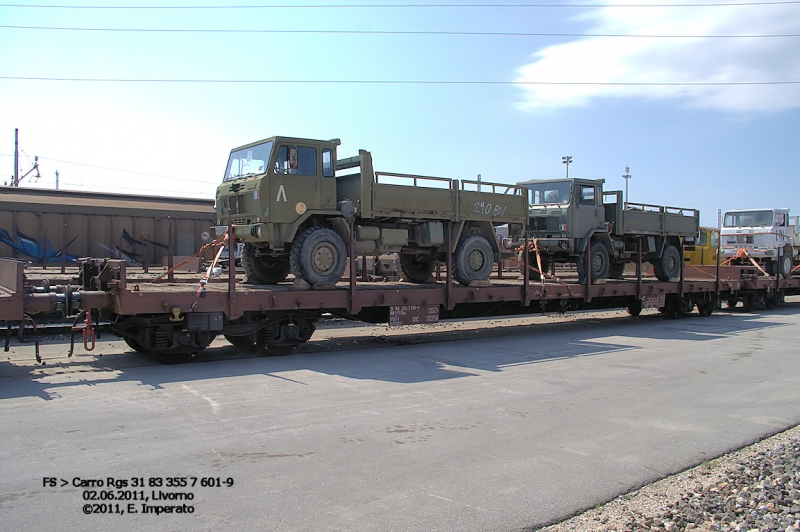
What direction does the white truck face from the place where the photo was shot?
facing the viewer and to the left of the viewer

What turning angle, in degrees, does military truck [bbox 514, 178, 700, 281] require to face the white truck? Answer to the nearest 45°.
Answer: approximately 180°

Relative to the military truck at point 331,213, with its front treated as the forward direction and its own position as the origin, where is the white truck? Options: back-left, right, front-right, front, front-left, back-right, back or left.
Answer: back

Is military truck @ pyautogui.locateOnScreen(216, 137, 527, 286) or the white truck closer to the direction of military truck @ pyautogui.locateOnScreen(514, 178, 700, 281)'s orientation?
the military truck

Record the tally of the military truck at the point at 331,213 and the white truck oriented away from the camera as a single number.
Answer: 0

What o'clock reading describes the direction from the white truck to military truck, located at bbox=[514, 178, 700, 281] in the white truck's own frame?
The military truck is roughly at 11 o'clock from the white truck.

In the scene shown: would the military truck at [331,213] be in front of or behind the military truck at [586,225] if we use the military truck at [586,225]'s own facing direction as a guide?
in front

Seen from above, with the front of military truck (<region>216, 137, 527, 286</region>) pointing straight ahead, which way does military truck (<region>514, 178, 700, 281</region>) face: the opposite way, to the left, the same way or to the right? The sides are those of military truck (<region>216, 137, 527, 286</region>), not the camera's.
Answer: the same way

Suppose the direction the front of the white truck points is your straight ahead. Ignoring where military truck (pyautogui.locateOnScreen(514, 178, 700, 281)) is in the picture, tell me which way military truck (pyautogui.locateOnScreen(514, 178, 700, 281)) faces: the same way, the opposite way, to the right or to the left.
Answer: the same way

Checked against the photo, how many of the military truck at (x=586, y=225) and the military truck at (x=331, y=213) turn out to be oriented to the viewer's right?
0

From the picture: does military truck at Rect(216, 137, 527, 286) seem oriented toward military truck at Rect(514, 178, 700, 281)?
no

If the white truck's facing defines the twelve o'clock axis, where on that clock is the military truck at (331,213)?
The military truck is roughly at 11 o'clock from the white truck.

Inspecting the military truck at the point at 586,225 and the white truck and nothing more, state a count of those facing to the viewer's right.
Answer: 0

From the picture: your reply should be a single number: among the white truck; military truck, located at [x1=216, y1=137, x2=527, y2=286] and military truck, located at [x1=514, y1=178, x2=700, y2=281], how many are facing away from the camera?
0
